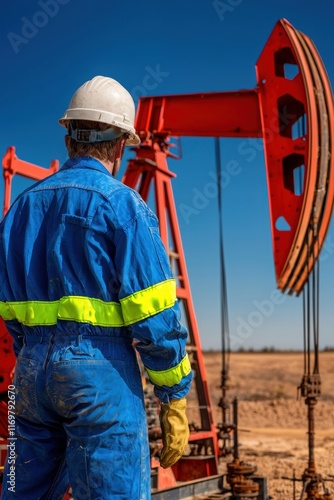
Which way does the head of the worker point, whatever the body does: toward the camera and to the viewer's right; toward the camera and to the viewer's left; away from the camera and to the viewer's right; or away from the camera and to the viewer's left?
away from the camera and to the viewer's right

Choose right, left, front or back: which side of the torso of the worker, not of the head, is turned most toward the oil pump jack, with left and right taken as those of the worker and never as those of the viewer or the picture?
front

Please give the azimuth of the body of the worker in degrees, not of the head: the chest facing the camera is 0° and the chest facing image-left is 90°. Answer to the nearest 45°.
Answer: approximately 225°
